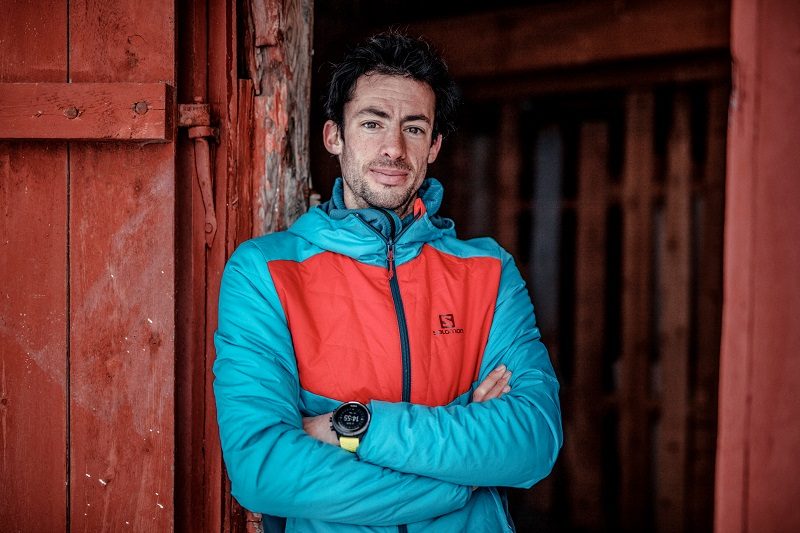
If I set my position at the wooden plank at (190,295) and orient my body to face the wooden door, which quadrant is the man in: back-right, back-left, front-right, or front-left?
back-left

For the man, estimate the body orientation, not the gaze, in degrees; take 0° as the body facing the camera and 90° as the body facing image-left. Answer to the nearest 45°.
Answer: approximately 0°

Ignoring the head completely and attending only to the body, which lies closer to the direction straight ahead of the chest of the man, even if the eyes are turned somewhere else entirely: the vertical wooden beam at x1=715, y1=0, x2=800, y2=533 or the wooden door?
the vertical wooden beam

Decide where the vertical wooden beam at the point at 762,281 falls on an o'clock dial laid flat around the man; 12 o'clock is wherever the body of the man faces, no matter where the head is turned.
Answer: The vertical wooden beam is roughly at 10 o'clock from the man.
